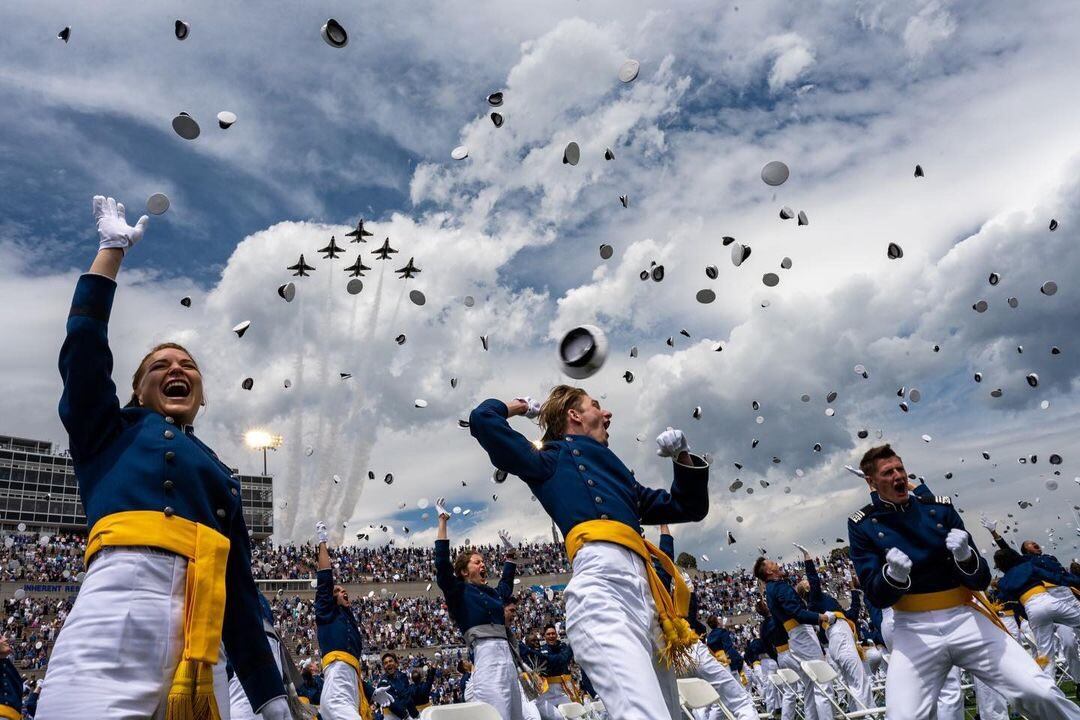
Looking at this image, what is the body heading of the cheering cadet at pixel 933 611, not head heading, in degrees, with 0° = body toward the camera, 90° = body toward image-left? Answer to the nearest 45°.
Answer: approximately 0°

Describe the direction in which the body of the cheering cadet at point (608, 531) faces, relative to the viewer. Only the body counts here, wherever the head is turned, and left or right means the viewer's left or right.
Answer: facing the viewer and to the right of the viewer

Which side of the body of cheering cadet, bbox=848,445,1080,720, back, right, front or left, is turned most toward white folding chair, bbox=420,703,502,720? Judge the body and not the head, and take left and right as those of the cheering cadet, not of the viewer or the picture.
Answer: right

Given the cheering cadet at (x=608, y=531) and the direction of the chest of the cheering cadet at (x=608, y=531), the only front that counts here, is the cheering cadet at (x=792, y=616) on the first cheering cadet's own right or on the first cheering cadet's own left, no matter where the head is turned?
on the first cheering cadet's own left

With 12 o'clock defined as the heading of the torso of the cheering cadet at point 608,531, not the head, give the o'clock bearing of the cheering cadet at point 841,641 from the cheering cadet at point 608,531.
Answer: the cheering cadet at point 841,641 is roughly at 8 o'clock from the cheering cadet at point 608,531.

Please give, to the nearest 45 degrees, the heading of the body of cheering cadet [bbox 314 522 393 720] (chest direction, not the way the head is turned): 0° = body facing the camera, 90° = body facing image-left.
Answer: approximately 315°

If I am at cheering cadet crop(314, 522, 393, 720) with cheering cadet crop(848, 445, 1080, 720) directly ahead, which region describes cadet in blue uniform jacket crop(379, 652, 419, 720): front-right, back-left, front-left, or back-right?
back-left

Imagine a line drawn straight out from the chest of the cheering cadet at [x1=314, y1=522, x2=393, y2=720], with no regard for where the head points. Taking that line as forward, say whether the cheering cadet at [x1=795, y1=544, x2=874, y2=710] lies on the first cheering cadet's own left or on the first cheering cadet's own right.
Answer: on the first cheering cadet's own left

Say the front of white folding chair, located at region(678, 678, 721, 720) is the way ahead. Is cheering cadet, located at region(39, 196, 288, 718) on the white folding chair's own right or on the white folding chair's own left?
on the white folding chair's own right

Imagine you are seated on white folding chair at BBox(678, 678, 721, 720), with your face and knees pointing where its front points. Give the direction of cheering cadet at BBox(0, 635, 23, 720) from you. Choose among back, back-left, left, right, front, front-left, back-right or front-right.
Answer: back-right
